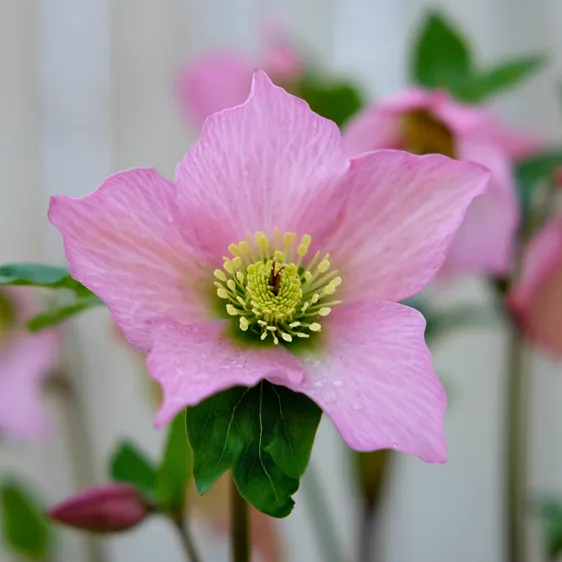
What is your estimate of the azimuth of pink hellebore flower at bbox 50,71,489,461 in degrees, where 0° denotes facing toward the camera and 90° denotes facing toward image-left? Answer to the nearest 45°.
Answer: approximately 0°
